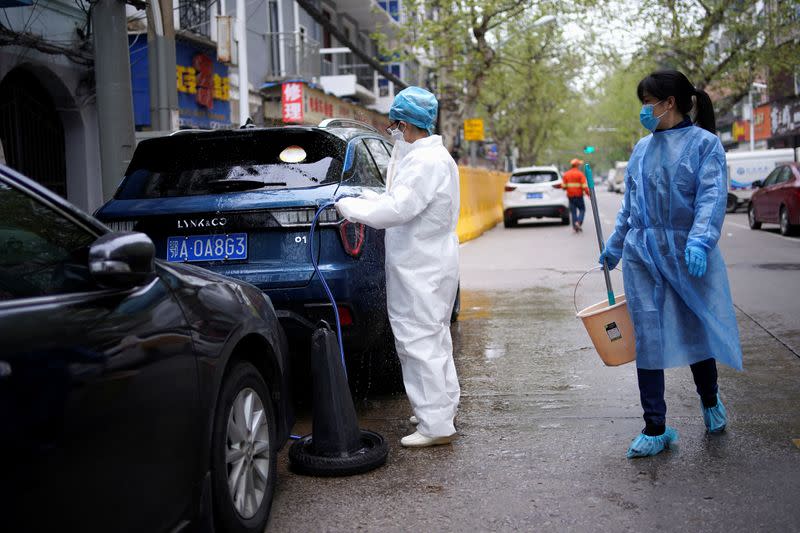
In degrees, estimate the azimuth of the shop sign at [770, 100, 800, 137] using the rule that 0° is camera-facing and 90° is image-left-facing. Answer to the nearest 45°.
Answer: approximately 45°

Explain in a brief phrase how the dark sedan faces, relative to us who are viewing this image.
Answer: facing away from the viewer and to the right of the viewer

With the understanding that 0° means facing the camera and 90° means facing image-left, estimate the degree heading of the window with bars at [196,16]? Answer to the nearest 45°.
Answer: approximately 315°

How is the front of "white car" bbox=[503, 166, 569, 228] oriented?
away from the camera

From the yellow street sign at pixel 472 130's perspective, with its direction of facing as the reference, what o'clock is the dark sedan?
The dark sedan is roughly at 12 o'clock from the yellow street sign.

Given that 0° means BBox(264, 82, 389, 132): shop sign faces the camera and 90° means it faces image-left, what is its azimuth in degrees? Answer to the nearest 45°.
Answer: approximately 315°

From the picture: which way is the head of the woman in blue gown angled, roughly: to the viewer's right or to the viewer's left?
to the viewer's left

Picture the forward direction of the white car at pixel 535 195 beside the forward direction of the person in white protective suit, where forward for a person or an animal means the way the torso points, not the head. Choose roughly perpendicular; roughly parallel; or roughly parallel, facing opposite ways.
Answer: roughly perpendicular

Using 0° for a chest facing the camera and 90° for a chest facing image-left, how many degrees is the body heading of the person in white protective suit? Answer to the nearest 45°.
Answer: approximately 90°

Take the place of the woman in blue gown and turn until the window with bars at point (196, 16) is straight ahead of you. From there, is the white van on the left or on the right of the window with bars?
right

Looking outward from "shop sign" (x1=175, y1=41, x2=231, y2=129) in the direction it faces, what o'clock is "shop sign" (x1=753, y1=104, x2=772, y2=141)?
"shop sign" (x1=753, y1=104, x2=772, y2=141) is roughly at 9 o'clock from "shop sign" (x1=175, y1=41, x2=231, y2=129).

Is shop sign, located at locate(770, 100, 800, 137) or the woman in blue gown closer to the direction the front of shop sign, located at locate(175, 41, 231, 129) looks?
the woman in blue gown

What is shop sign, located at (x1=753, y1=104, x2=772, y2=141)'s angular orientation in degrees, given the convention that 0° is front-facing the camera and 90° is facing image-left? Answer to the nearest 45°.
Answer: approximately 45°

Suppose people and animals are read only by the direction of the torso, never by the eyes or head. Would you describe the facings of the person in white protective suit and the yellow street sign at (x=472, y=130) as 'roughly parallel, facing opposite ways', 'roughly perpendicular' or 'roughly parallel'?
roughly perpendicular

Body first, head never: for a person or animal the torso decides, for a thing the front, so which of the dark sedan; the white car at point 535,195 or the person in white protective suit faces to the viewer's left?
the person in white protective suit
